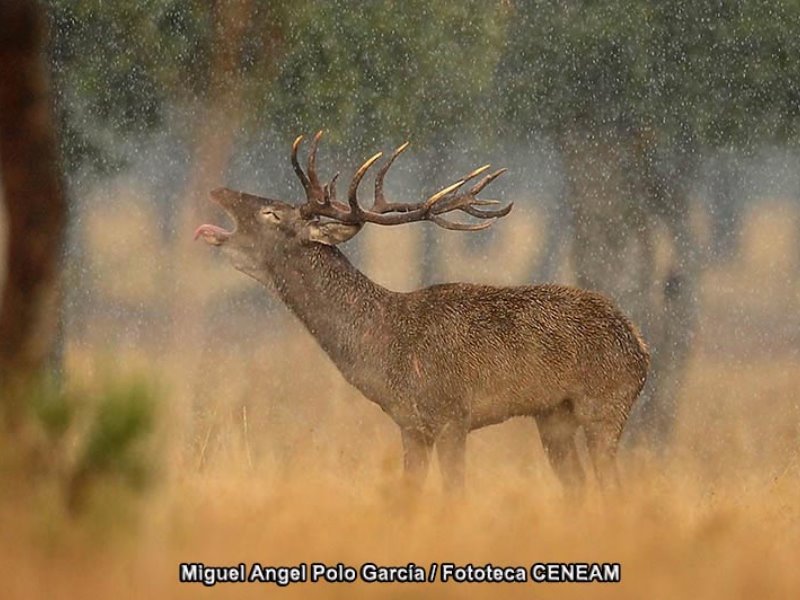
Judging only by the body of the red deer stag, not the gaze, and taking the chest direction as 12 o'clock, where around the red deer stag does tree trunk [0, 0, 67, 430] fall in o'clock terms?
The tree trunk is roughly at 11 o'clock from the red deer stag.

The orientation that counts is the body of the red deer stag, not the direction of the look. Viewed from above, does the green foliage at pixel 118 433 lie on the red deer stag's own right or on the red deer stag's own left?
on the red deer stag's own left

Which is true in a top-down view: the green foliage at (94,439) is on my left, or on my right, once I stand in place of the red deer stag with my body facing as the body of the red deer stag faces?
on my left

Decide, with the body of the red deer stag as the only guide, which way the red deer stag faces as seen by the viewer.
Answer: to the viewer's left

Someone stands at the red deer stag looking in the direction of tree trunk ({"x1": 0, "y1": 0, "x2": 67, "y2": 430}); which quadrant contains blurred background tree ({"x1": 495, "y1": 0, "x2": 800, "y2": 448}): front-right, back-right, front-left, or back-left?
back-right
